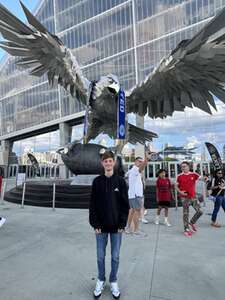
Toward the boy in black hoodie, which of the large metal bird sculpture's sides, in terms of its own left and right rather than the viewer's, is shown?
front

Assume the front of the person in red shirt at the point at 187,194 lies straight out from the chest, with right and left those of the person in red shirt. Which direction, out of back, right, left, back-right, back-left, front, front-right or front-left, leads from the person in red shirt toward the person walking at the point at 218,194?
back-left

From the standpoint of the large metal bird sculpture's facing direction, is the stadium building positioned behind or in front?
behind

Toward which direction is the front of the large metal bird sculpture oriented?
toward the camera

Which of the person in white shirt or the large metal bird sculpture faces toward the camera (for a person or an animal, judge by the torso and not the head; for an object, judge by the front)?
the large metal bird sculpture

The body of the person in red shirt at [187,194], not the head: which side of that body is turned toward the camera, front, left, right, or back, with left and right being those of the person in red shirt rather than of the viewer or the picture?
front

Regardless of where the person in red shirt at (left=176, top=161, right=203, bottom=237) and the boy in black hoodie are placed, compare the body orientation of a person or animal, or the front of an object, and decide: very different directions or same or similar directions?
same or similar directions

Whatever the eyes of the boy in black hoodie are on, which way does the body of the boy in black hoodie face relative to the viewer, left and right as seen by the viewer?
facing the viewer

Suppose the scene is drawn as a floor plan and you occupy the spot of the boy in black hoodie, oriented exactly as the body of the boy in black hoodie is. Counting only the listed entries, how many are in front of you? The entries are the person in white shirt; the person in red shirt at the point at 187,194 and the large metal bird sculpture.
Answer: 0

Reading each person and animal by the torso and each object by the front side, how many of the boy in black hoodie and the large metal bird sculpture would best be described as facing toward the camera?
2

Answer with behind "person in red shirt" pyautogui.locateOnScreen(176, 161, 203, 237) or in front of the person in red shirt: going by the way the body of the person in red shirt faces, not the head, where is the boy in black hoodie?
in front

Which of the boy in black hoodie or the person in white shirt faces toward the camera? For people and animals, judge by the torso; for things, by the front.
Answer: the boy in black hoodie

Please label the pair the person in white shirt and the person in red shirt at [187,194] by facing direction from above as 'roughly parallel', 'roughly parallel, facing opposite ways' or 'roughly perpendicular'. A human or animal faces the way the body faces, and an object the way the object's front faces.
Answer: roughly perpendicular
